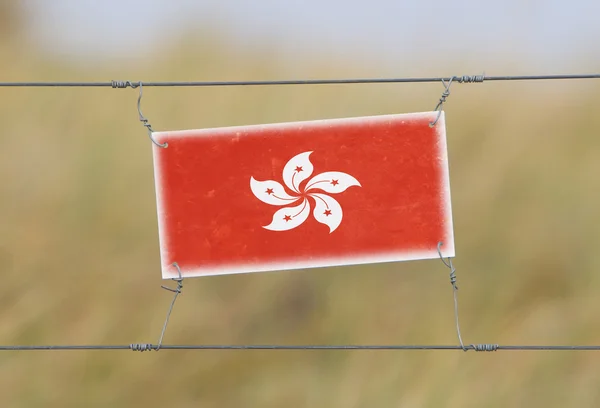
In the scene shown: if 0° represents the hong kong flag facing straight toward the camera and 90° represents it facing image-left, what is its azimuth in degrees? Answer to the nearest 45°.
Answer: approximately 0°
